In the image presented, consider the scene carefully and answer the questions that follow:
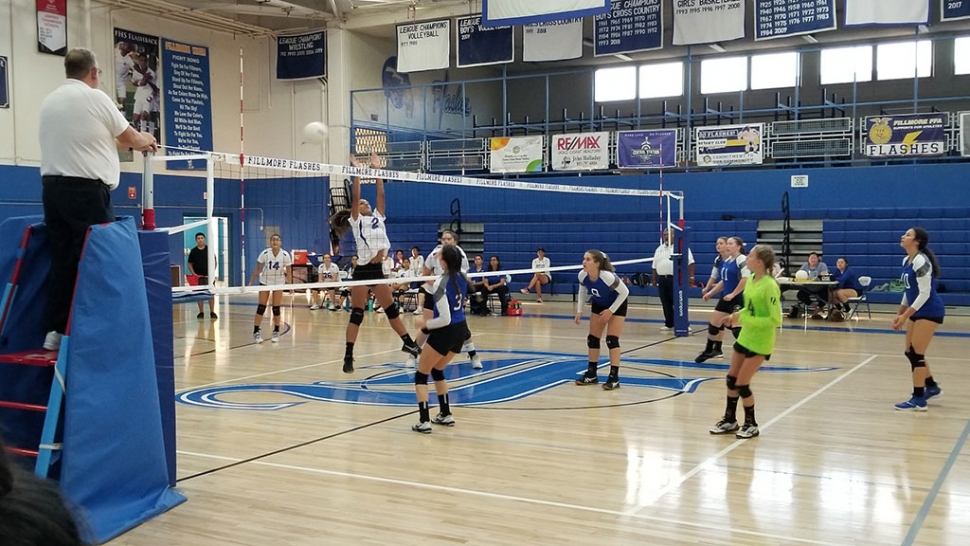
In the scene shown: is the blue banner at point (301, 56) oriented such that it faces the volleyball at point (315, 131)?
yes

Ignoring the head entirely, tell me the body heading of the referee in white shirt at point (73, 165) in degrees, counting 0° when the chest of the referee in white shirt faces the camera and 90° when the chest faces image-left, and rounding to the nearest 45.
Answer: approximately 225°

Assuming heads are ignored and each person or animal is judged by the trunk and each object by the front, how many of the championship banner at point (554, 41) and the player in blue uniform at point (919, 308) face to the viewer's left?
1

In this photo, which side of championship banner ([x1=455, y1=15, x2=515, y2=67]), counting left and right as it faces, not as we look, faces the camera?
front

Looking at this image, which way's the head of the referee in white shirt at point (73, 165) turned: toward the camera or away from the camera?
away from the camera

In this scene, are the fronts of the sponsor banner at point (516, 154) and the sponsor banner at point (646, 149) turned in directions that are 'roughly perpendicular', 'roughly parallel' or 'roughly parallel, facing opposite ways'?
roughly parallel

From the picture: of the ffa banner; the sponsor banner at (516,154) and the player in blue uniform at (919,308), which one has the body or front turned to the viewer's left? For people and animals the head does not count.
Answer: the player in blue uniform

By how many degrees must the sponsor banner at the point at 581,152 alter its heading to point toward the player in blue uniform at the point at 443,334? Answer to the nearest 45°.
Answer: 0° — it already faces them

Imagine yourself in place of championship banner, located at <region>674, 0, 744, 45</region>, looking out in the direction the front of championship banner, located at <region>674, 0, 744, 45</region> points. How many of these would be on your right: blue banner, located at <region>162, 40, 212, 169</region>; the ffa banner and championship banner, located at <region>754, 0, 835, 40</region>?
1

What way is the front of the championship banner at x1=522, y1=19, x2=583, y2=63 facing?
toward the camera

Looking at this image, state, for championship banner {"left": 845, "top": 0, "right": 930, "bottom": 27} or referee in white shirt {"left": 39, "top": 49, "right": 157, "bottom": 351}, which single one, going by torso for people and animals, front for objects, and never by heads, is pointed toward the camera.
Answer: the championship banner

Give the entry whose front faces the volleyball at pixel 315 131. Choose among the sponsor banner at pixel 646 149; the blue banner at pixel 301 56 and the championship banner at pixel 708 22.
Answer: the blue banner

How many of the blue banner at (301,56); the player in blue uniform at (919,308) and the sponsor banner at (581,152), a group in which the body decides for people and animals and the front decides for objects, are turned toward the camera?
2

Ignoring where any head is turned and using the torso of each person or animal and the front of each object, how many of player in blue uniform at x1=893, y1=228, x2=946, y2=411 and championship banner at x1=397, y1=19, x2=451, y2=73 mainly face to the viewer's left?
1
